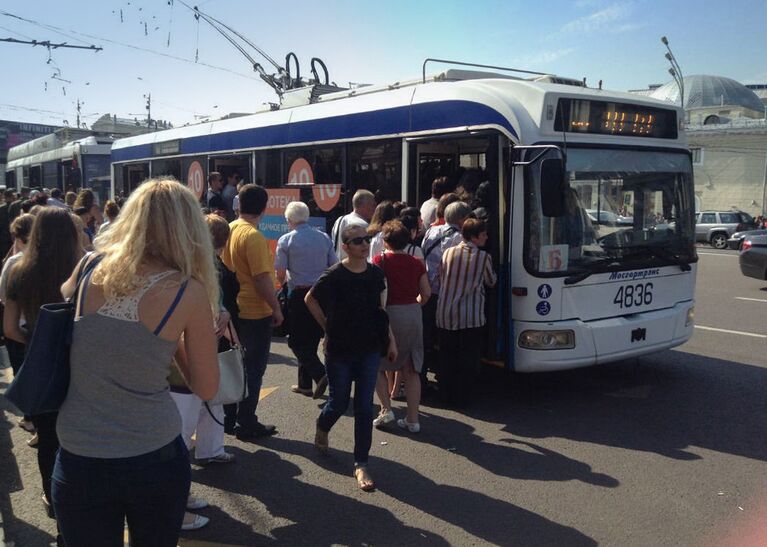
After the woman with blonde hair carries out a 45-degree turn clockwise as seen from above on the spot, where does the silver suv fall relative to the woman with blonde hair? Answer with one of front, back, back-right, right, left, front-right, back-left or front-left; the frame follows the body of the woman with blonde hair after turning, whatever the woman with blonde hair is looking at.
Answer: front

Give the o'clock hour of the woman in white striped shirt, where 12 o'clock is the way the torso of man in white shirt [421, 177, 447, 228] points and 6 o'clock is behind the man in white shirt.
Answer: The woman in white striped shirt is roughly at 4 o'clock from the man in white shirt.

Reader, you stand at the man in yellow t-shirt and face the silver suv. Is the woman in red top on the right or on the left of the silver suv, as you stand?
right

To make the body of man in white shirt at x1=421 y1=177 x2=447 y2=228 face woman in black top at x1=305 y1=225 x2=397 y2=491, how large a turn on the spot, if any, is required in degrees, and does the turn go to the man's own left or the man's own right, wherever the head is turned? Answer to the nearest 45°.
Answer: approximately 135° to the man's own right

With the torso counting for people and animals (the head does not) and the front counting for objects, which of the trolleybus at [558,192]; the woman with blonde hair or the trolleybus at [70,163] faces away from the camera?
the woman with blonde hair

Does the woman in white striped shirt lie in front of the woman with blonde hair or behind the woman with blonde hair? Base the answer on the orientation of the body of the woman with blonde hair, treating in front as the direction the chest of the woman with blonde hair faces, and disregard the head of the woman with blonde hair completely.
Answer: in front

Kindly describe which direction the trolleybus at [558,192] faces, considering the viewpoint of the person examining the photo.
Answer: facing the viewer and to the right of the viewer

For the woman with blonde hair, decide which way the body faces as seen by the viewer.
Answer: away from the camera

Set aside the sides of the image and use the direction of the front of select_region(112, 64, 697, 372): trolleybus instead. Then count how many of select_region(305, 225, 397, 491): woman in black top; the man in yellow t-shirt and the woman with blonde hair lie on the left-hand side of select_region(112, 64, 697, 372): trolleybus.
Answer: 0

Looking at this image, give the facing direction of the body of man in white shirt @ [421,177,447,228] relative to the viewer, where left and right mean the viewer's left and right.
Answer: facing away from the viewer and to the right of the viewer

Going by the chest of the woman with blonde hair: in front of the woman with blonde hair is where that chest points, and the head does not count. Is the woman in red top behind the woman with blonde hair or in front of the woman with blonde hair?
in front

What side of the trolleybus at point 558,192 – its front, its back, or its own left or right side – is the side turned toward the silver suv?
left

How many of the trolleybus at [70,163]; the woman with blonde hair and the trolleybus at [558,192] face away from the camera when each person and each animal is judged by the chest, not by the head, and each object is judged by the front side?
1

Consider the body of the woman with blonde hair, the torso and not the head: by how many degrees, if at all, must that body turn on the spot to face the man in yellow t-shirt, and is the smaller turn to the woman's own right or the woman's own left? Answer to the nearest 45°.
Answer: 0° — they already face them

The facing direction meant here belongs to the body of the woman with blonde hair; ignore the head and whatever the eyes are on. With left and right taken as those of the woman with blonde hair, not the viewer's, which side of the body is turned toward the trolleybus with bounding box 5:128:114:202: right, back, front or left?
front
